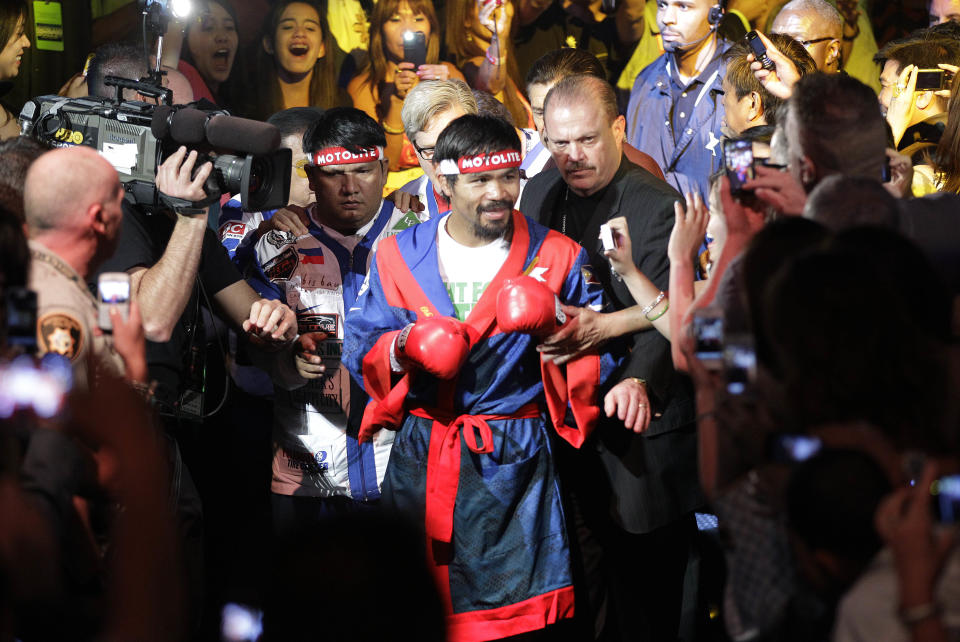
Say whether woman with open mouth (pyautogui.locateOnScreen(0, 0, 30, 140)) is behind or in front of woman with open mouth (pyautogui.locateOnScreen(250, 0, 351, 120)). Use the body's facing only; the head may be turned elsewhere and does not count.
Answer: in front

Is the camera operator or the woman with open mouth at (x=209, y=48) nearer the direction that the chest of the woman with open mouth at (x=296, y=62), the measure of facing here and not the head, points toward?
the camera operator

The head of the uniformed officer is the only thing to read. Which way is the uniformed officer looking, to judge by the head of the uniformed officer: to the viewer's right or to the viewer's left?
to the viewer's right

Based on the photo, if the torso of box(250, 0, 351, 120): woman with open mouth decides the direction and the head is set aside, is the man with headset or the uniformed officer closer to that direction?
the uniformed officer

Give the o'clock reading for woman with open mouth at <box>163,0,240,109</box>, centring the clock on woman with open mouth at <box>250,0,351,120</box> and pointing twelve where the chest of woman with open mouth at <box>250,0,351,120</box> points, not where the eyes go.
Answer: woman with open mouth at <box>163,0,240,109</box> is roughly at 3 o'clock from woman with open mouth at <box>250,0,351,120</box>.

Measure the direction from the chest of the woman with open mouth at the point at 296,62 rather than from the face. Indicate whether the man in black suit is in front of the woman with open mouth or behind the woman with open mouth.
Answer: in front

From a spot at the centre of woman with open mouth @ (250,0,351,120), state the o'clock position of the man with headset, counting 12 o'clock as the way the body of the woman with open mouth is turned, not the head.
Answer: The man with headset is roughly at 10 o'clock from the woman with open mouth.

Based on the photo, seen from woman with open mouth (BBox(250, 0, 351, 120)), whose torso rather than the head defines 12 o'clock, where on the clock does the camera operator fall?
The camera operator is roughly at 12 o'clock from the woman with open mouth.

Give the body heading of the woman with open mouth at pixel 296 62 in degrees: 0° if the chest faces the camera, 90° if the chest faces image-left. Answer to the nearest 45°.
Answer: approximately 0°

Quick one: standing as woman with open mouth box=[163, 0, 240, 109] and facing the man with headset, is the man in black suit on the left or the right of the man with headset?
right

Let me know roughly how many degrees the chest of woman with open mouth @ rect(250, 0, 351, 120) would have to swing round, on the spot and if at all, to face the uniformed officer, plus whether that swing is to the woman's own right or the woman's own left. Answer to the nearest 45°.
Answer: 0° — they already face them
